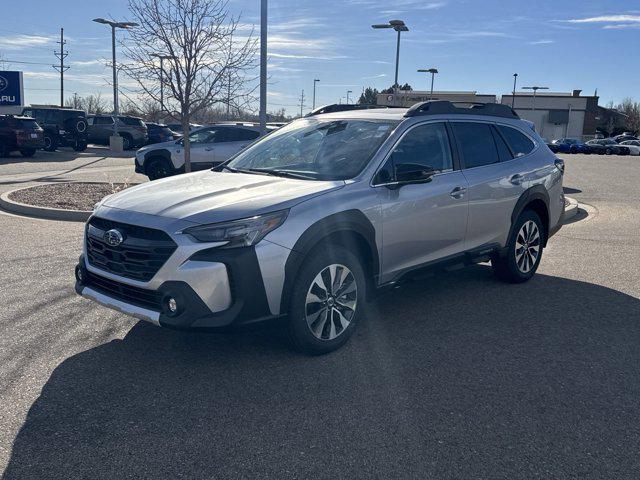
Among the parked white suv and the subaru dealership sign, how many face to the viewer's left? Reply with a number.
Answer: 1

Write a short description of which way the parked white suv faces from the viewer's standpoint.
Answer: facing to the left of the viewer

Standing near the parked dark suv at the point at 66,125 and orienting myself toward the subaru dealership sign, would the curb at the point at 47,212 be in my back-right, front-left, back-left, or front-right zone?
back-left

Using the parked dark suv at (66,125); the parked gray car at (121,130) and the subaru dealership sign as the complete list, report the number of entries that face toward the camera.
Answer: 1

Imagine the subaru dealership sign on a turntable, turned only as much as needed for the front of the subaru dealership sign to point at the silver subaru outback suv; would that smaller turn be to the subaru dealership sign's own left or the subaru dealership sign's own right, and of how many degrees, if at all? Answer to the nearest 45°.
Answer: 0° — it already faces it

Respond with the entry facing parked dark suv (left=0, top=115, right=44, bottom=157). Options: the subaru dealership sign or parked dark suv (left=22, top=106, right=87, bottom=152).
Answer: the subaru dealership sign

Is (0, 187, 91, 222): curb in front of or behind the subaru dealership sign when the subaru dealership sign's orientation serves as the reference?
in front
